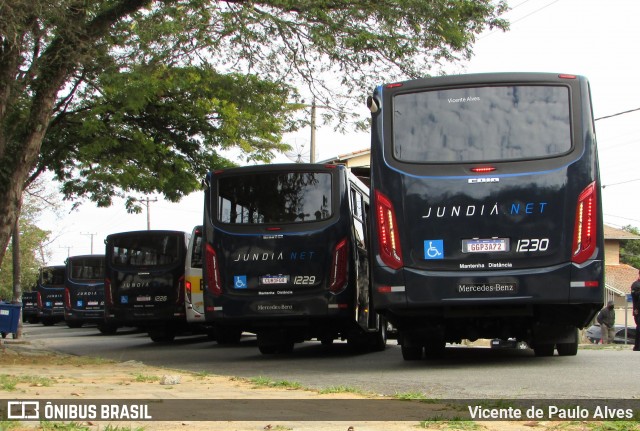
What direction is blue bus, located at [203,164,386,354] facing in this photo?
away from the camera

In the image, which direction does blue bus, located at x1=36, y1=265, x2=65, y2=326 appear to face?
away from the camera

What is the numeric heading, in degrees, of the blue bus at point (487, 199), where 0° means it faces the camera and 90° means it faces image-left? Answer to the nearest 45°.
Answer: approximately 180°

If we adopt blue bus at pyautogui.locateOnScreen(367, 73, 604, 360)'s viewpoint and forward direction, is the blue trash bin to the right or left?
on its left

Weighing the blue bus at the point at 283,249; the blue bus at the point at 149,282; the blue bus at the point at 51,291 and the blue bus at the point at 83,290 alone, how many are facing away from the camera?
4

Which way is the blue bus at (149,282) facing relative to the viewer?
away from the camera

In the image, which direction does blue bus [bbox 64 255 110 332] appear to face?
away from the camera

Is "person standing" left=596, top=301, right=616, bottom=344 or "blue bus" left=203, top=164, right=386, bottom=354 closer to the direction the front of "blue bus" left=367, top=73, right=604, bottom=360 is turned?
the person standing

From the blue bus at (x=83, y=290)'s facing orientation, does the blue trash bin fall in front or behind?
behind

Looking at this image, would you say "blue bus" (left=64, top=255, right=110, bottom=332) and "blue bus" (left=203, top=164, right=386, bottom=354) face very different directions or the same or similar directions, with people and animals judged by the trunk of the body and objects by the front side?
same or similar directions

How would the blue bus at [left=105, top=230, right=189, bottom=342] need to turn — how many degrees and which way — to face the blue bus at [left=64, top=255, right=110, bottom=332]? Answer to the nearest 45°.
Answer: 0° — it already faces it

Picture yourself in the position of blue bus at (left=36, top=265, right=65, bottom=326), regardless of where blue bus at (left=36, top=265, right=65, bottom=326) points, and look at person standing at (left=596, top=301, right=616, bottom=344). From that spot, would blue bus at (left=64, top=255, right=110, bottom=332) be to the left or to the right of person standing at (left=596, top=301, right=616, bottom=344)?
right

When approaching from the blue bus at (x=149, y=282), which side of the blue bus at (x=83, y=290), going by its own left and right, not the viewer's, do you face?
back

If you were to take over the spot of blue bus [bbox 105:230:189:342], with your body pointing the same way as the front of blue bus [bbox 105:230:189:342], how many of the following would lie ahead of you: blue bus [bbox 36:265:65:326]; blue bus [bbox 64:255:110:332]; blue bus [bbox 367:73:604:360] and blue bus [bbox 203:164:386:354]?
2

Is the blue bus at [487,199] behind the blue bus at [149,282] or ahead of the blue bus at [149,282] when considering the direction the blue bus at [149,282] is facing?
behind
